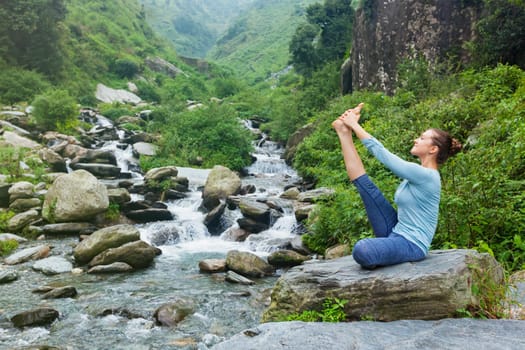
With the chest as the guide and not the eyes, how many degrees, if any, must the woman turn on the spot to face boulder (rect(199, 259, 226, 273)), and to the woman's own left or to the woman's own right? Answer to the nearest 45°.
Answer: approximately 45° to the woman's own right

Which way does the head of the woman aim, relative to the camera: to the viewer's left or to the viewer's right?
to the viewer's left

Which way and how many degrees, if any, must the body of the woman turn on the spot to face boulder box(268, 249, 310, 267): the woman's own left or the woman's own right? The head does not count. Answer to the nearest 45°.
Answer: approximately 45° to the woman's own right

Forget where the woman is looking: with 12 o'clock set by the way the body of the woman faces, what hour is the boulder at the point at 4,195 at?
The boulder is roughly at 1 o'clock from the woman.

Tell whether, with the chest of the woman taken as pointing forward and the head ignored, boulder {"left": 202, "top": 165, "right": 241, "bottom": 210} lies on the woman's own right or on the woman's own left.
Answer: on the woman's own right

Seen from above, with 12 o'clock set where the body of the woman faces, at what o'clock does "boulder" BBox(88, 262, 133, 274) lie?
The boulder is roughly at 1 o'clock from the woman.

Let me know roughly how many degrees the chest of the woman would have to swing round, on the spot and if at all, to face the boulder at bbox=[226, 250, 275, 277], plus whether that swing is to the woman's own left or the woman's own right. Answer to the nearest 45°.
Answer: approximately 45° to the woman's own right

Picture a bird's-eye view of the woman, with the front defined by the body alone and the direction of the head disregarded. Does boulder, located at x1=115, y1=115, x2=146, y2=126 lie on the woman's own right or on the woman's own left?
on the woman's own right

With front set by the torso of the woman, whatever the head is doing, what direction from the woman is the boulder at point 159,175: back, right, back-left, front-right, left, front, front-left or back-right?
front-right

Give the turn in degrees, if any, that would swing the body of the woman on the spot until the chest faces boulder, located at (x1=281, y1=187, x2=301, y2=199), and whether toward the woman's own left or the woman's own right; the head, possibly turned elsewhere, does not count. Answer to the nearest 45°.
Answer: approximately 90° to the woman's own right

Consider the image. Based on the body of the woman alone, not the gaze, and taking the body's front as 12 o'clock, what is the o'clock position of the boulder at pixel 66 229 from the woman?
The boulder is roughly at 1 o'clock from the woman.

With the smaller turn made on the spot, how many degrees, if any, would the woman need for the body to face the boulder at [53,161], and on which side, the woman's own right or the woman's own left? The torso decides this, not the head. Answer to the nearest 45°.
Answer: approximately 45° to the woman's own right

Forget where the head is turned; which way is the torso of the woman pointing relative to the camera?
to the viewer's left
